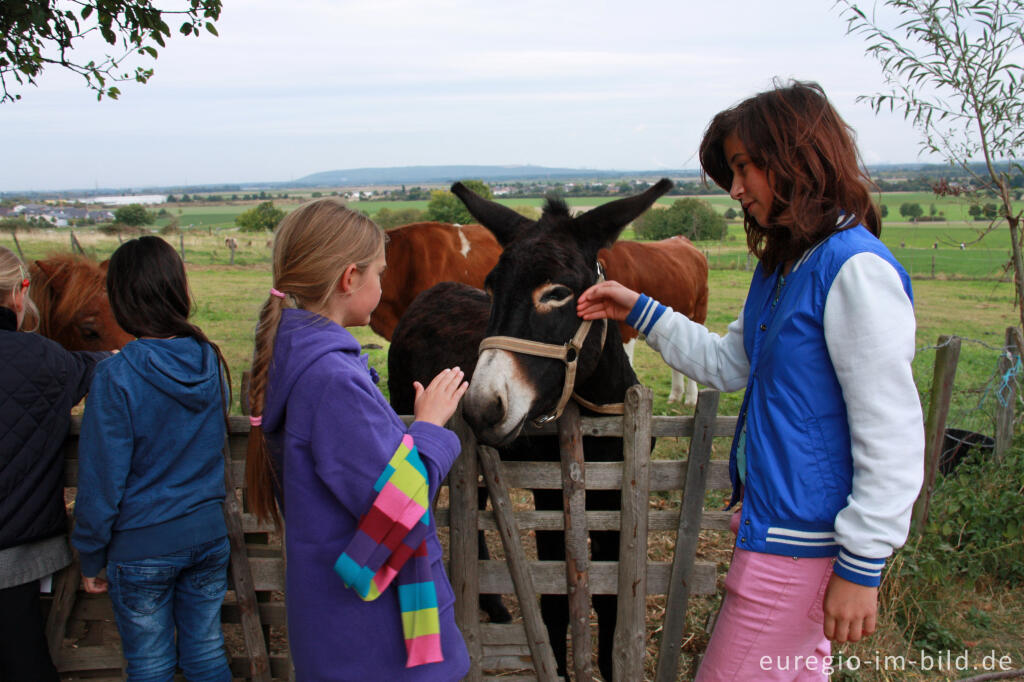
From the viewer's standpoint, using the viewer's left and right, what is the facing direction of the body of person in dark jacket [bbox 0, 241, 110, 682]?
facing away from the viewer and to the right of the viewer

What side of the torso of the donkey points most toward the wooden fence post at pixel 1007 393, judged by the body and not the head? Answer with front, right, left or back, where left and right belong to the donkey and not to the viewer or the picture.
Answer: left

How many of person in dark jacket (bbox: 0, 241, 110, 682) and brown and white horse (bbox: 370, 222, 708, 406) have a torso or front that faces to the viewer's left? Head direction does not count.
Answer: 1

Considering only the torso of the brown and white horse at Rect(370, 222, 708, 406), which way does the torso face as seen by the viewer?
to the viewer's left

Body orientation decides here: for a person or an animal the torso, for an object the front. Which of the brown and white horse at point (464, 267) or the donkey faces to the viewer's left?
the brown and white horse

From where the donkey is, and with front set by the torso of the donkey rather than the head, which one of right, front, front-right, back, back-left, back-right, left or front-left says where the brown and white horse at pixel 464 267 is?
back-left

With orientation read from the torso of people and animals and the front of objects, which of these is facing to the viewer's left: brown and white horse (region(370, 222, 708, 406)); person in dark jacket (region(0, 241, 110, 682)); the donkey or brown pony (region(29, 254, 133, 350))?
the brown and white horse

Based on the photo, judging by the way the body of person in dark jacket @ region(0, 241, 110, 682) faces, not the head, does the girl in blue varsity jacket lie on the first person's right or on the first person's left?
on the first person's right

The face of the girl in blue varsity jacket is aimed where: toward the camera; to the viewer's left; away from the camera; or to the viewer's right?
to the viewer's left

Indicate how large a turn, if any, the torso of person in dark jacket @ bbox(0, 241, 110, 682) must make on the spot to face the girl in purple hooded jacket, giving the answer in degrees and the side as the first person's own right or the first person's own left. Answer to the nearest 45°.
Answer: approximately 90° to the first person's own right

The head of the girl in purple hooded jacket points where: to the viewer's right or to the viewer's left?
to the viewer's right

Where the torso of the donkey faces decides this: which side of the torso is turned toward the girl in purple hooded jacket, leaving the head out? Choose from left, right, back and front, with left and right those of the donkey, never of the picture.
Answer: right

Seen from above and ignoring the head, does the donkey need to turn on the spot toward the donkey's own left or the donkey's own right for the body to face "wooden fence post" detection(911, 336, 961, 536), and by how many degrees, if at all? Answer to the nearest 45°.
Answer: approximately 90° to the donkey's own left

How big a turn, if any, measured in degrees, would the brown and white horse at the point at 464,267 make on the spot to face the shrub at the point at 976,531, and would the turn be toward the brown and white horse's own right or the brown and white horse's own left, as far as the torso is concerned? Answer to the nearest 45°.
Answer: approximately 135° to the brown and white horse's own left
